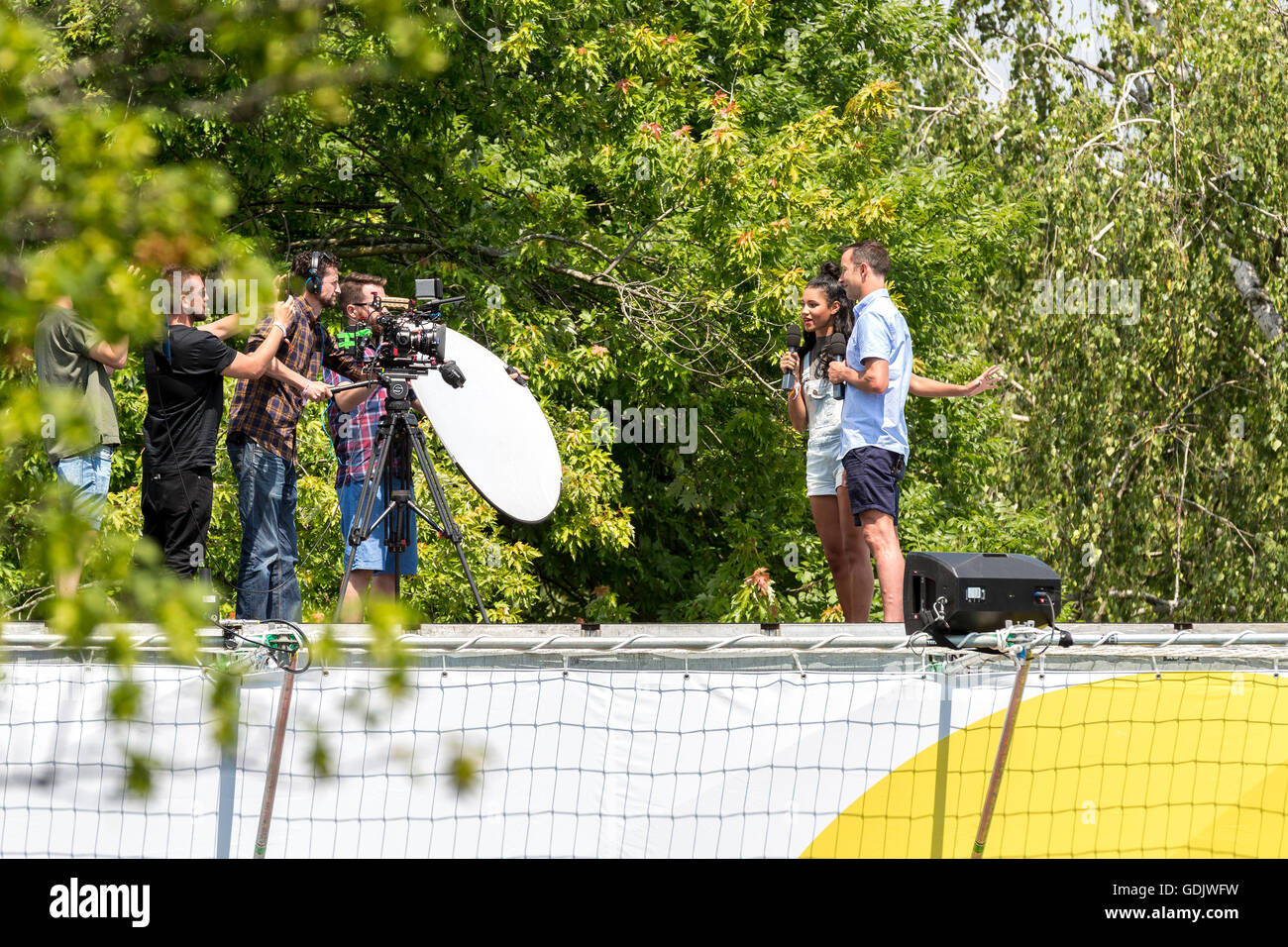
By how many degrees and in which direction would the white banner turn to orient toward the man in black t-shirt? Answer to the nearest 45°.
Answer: approximately 135° to its right

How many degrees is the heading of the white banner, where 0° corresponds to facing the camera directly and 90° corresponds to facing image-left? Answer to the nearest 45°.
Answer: approximately 0°

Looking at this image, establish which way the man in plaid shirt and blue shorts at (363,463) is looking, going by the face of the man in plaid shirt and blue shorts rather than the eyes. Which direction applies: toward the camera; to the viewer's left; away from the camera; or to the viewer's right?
to the viewer's right

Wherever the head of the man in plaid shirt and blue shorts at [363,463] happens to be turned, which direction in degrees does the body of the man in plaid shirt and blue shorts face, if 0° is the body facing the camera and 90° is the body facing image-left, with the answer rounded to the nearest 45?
approximately 270°

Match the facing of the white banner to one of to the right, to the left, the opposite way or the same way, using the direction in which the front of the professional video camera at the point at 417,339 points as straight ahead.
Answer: to the right

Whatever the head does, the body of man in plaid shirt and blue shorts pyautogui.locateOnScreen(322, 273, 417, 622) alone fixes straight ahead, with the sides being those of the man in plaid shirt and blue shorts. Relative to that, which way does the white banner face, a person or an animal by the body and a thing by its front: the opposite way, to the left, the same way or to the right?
to the right

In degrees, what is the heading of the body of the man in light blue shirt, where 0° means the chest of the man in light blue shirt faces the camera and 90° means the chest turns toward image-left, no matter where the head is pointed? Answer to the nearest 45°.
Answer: approximately 90°

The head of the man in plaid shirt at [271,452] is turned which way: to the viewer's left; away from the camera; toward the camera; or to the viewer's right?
to the viewer's right

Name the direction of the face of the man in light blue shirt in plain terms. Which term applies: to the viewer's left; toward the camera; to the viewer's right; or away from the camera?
to the viewer's left

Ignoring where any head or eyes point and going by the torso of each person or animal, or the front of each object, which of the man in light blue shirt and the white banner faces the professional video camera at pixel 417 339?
the man in light blue shirt

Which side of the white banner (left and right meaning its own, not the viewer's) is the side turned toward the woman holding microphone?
back

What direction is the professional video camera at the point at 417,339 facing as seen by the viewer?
to the viewer's right

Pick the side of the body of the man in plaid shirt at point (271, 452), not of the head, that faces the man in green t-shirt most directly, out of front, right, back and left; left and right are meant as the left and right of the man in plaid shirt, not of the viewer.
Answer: back

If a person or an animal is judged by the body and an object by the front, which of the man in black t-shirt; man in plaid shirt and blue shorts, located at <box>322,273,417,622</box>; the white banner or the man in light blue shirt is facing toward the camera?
the white banner

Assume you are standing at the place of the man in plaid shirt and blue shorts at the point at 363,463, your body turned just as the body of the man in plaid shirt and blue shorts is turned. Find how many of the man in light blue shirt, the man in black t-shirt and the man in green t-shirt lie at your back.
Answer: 2

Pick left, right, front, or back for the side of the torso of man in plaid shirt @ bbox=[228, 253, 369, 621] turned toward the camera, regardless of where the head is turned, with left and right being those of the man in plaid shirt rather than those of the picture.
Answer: right
